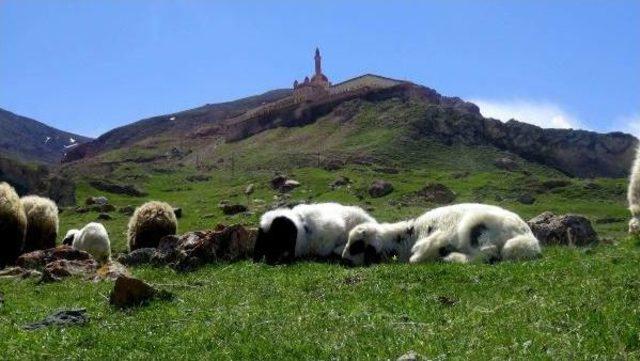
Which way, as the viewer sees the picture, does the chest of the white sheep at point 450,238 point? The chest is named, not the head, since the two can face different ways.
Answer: to the viewer's left

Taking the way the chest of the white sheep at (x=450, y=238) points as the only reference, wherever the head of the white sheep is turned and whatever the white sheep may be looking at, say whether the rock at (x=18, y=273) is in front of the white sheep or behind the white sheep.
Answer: in front

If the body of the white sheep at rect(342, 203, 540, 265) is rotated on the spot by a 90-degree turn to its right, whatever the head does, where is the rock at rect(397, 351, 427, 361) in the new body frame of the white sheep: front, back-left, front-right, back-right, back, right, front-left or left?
back

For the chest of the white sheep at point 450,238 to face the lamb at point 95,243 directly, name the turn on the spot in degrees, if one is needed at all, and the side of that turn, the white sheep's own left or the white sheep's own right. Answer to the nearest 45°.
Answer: approximately 45° to the white sheep's own right

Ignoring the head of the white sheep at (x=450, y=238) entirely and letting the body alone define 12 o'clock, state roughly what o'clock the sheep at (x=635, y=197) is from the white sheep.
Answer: The sheep is roughly at 5 o'clock from the white sheep.

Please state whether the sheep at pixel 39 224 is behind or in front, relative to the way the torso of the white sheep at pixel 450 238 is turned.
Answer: in front

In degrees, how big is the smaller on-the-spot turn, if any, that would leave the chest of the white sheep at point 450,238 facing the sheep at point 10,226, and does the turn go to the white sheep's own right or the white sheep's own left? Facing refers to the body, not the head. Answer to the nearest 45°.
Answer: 0° — it already faces it

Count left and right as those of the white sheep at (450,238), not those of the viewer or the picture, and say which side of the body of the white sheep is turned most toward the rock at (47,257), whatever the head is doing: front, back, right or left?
front
